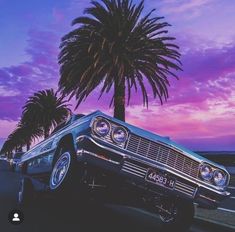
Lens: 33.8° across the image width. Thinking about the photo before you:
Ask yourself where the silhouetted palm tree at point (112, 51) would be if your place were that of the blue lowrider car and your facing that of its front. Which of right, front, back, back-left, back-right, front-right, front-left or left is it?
back-left

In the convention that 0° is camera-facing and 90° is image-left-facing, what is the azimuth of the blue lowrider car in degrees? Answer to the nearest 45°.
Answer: approximately 315°
